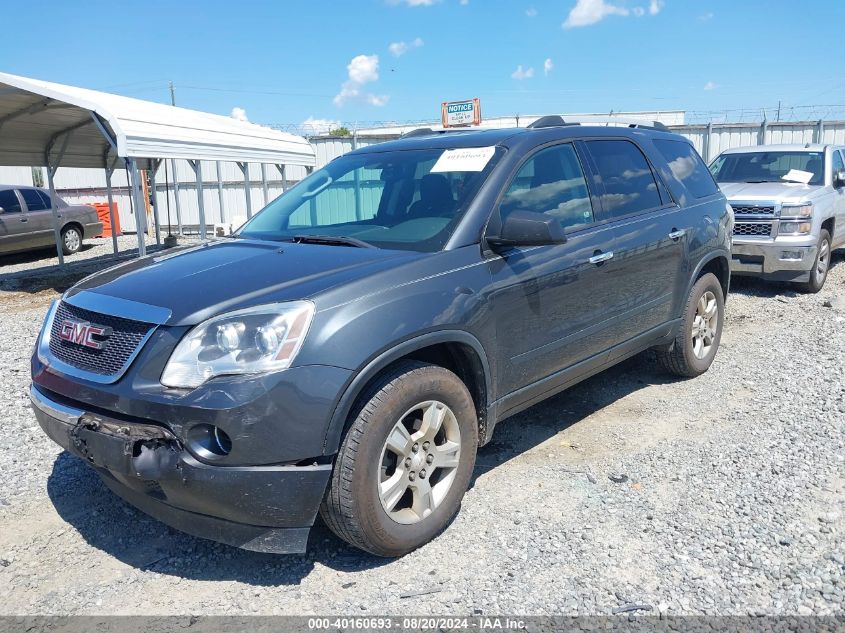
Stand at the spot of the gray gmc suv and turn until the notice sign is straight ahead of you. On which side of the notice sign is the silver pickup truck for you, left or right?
right

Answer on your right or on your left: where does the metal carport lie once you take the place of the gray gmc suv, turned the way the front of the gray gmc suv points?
on your right

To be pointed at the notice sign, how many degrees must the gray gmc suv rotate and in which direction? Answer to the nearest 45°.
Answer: approximately 135° to its right

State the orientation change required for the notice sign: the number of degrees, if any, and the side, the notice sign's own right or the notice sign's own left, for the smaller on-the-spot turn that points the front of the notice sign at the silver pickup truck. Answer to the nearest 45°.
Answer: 0° — it already faces it

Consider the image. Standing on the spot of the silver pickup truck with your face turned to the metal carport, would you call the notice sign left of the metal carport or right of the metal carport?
right

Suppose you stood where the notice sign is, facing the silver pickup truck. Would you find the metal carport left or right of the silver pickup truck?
right

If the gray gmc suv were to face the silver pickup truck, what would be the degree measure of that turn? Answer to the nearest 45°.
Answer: approximately 180°

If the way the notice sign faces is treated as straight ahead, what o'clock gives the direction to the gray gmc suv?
The gray gmc suv is roughly at 12 o'clock from the notice sign.

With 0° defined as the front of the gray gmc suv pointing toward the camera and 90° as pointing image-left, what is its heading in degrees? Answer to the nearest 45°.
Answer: approximately 45°
